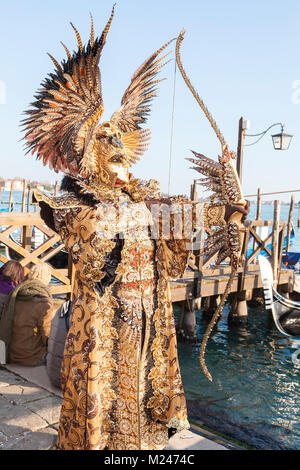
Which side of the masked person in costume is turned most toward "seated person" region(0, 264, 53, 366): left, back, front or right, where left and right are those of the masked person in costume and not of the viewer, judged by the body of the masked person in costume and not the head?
back

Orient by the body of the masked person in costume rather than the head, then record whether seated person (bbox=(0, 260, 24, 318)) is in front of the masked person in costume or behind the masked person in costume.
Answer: behind

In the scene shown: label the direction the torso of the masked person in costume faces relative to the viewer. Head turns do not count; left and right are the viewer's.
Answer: facing the viewer and to the right of the viewer

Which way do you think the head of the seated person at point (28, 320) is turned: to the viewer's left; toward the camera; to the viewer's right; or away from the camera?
away from the camera

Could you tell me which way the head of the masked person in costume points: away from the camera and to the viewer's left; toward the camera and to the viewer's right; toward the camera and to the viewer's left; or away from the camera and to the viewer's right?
toward the camera and to the viewer's right

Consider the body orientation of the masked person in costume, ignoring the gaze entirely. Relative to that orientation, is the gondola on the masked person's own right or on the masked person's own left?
on the masked person's own left
